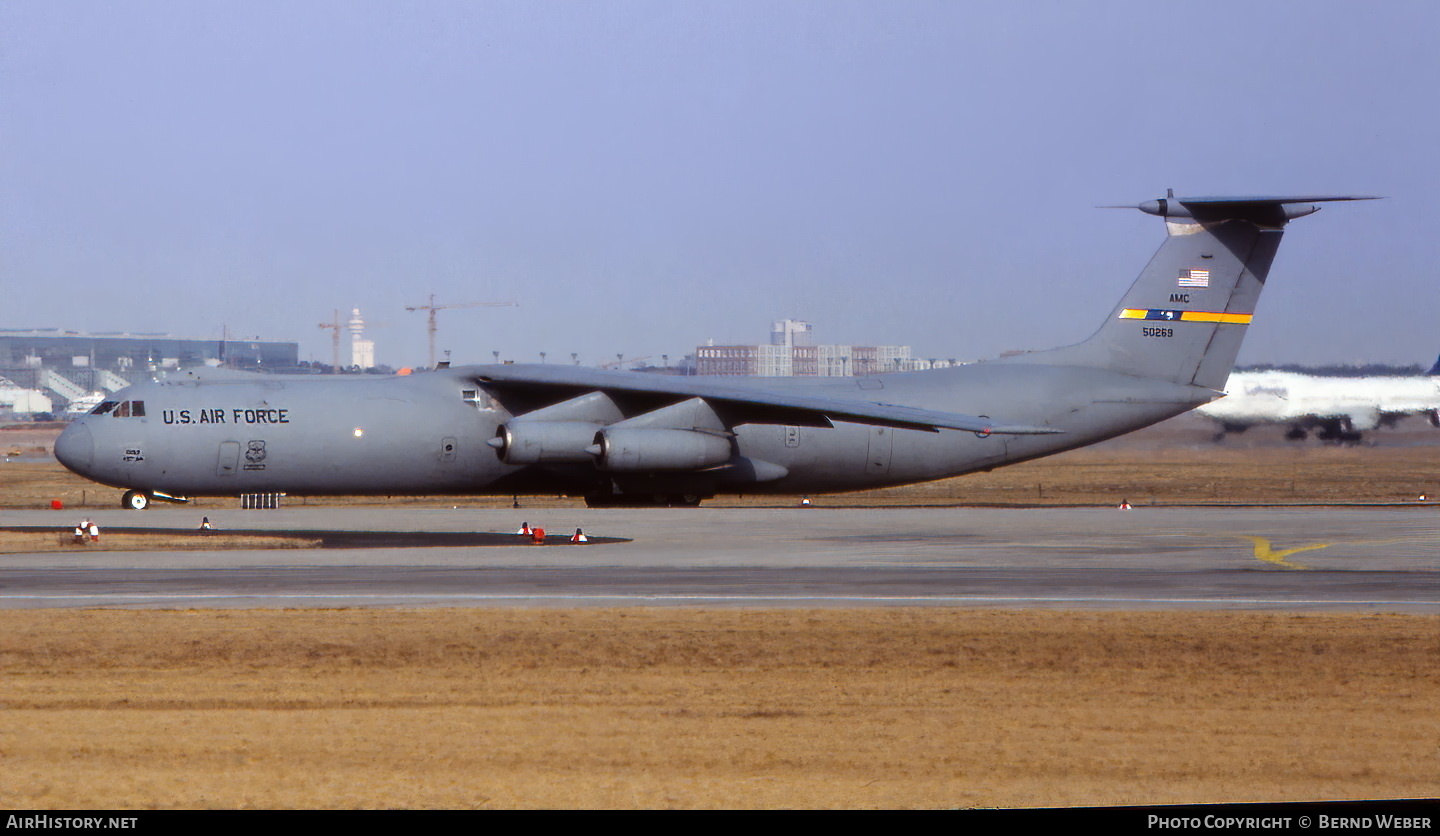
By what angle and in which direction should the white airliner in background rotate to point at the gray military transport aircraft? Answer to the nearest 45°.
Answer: approximately 45° to its left

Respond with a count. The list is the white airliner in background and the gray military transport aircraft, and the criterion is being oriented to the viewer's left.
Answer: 2

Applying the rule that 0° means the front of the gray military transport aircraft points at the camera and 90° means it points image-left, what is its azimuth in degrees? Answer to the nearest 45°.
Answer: approximately 90°

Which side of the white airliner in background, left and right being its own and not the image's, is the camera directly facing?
left

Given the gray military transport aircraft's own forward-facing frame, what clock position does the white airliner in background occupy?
The white airliner in background is roughly at 5 o'clock from the gray military transport aircraft.
